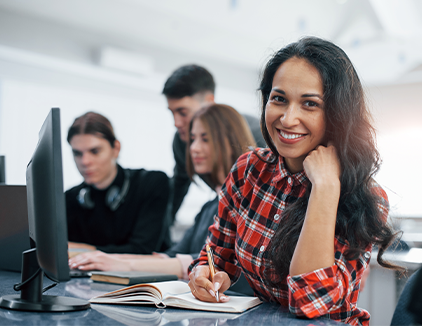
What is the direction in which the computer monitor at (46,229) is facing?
to the viewer's right

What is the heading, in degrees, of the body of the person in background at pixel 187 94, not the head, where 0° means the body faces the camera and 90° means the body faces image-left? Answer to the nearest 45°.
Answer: approximately 45°

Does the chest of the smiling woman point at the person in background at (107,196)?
no

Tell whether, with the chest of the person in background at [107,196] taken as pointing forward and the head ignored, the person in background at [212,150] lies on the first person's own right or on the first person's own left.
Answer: on the first person's own left

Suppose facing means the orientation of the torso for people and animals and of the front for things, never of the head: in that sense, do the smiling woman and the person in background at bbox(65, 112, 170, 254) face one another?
no

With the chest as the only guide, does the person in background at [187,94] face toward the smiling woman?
no

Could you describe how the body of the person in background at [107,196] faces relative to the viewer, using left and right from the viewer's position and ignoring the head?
facing the viewer and to the left of the viewer

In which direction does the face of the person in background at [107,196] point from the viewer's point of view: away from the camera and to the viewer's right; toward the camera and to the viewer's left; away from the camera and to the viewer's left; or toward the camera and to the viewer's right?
toward the camera and to the viewer's left

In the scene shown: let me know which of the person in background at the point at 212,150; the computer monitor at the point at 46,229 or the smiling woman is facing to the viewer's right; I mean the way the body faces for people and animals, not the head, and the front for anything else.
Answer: the computer monitor

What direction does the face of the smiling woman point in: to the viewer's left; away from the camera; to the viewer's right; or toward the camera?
toward the camera

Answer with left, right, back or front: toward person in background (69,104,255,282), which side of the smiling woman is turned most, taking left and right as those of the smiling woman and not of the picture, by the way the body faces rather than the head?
right

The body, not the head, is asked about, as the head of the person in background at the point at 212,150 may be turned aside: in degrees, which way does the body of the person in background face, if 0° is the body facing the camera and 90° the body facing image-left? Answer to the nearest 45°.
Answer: approximately 90°

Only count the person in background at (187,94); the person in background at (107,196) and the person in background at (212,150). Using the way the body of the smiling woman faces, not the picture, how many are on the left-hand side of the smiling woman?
0
